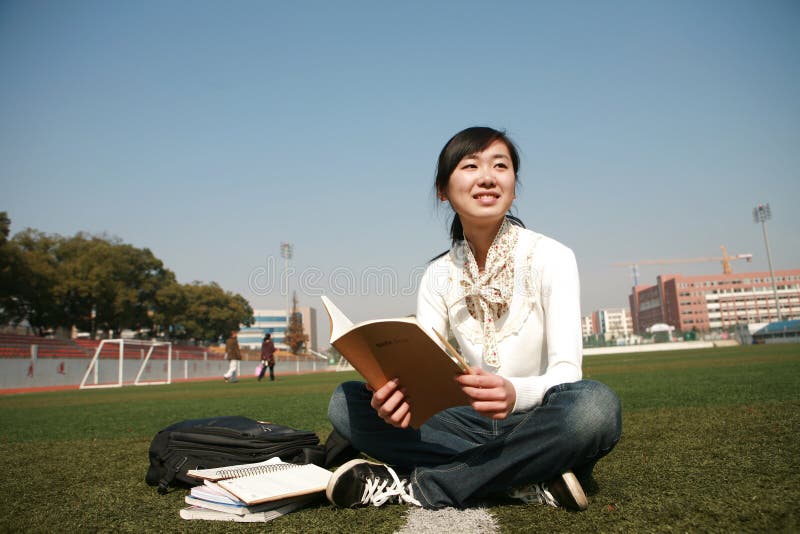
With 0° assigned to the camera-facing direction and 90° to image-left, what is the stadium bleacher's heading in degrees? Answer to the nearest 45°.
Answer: approximately 315°

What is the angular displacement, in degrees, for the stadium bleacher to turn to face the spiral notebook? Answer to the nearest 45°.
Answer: approximately 45° to its right
